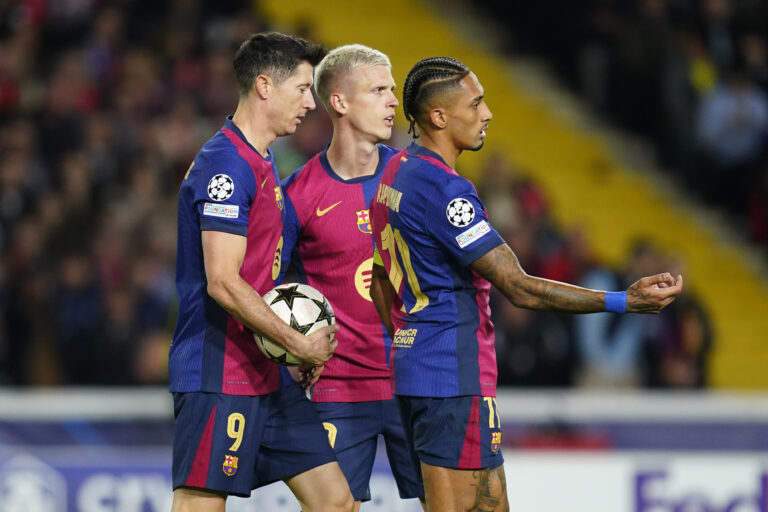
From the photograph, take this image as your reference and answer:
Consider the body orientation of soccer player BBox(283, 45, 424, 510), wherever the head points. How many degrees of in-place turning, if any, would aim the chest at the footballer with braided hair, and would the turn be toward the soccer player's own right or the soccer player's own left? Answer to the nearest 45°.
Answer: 0° — they already face them

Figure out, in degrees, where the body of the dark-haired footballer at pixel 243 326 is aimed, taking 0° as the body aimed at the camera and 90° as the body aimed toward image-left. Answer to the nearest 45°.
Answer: approximately 270°

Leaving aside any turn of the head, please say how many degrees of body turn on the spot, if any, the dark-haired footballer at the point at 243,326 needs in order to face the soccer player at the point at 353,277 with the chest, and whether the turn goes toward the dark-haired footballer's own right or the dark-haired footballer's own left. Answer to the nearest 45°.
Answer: approximately 45° to the dark-haired footballer's own left

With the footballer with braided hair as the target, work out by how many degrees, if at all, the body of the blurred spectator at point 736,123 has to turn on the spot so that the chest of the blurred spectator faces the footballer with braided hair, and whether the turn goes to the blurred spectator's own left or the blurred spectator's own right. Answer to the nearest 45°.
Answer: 0° — they already face them

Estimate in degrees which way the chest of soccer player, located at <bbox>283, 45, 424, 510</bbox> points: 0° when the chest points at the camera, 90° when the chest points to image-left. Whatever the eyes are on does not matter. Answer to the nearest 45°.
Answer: approximately 315°

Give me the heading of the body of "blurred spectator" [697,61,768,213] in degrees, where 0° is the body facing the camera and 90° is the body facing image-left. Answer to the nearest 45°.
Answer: approximately 0°

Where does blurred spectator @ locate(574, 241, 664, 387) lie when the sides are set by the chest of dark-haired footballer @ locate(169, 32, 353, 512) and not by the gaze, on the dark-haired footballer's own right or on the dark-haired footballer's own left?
on the dark-haired footballer's own left

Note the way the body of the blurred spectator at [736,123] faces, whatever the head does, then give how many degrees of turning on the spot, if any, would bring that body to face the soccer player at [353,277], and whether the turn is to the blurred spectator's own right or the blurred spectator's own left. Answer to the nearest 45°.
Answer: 0° — they already face them
